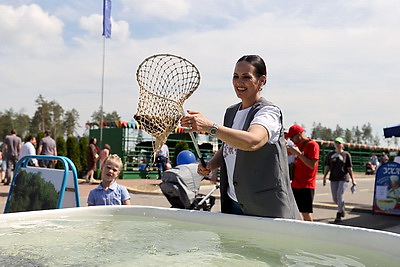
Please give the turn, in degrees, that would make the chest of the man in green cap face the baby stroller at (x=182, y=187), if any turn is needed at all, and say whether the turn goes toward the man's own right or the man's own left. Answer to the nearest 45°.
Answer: approximately 45° to the man's own right

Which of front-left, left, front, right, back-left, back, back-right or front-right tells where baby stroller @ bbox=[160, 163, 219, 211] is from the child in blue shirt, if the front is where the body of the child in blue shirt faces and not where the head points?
back-left

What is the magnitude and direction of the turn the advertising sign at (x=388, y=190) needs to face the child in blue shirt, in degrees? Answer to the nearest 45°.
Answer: approximately 45° to its right

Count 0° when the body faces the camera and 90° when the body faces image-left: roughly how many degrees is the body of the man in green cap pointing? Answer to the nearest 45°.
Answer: approximately 0°

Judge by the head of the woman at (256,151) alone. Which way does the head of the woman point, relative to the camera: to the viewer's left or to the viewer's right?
to the viewer's left

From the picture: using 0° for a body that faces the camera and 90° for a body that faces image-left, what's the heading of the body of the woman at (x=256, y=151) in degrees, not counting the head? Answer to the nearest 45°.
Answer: approximately 45°

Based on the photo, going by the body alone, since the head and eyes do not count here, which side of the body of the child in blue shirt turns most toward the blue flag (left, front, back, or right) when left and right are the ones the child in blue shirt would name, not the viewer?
back
